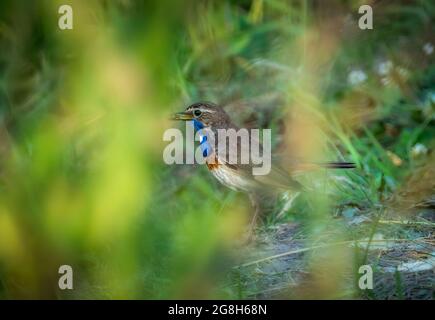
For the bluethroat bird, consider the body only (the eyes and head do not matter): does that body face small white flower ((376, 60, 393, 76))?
no

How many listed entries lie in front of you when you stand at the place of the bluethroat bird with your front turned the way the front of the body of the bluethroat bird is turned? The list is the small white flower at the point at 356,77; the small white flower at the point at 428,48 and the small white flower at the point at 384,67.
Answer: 0

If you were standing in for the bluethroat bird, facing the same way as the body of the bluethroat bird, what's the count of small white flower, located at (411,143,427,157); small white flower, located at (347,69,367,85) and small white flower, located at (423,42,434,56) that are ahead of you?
0

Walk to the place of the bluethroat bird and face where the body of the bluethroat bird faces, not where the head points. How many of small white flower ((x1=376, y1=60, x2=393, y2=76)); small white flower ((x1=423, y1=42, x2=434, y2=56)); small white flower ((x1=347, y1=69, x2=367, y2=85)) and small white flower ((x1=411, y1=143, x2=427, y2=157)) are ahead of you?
0

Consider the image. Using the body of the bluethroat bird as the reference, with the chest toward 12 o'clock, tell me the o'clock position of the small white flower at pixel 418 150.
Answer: The small white flower is roughly at 5 o'clock from the bluethroat bird.

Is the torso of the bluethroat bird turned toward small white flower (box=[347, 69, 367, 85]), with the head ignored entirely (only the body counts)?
no

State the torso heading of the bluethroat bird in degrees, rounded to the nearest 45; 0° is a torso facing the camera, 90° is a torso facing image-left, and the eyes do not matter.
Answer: approximately 90°

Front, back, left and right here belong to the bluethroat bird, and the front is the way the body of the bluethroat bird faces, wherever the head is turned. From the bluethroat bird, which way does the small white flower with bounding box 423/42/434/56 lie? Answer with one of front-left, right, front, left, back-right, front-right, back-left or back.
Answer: back-right
